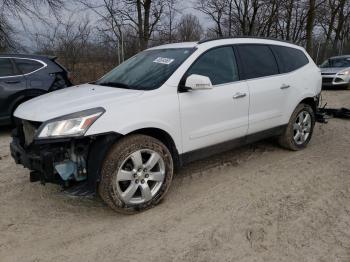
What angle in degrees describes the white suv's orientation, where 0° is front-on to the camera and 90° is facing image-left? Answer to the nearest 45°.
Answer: approximately 45°

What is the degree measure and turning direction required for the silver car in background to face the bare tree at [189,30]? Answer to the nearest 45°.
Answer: approximately 90° to its right

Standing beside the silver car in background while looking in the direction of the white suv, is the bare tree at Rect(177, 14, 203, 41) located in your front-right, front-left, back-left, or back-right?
back-right

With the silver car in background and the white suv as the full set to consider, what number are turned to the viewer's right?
0

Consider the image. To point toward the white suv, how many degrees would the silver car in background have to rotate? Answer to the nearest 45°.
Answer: approximately 45° to its left

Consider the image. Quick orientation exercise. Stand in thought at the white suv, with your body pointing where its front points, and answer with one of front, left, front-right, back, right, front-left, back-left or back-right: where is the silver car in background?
back

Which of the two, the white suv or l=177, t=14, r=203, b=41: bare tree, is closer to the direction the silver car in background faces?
the white suv

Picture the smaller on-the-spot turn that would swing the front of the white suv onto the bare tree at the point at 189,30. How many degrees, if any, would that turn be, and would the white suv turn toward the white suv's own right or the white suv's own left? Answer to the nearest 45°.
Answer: approximately 135° to the white suv's own right

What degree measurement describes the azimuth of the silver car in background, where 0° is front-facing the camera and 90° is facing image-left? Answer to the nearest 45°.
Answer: approximately 45°
